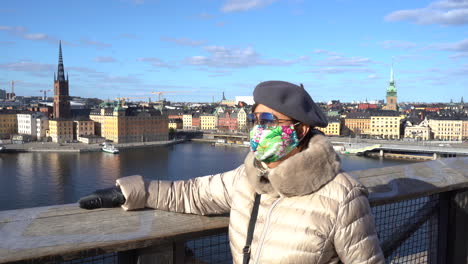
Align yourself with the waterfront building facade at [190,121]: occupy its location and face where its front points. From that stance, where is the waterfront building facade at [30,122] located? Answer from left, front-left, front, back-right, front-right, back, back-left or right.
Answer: front-right

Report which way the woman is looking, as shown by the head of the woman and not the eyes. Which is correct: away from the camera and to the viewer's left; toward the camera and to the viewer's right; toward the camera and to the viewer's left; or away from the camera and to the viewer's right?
toward the camera and to the viewer's left

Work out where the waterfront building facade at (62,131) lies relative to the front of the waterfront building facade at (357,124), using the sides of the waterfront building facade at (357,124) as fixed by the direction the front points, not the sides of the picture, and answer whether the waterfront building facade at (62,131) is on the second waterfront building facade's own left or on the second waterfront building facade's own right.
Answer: on the second waterfront building facade's own right

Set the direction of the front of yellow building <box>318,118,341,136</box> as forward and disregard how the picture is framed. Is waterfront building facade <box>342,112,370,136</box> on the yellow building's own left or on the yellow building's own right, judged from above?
on the yellow building's own left

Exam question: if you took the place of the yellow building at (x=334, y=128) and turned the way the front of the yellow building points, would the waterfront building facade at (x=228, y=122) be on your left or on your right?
on your right

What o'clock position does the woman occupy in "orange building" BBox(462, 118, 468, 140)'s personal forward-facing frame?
The woman is roughly at 12 o'clock from the orange building.

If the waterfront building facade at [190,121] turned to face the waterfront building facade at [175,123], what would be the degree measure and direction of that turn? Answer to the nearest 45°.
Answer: approximately 45° to its right

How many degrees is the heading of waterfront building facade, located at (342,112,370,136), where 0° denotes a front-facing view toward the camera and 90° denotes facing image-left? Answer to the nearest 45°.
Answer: approximately 0°

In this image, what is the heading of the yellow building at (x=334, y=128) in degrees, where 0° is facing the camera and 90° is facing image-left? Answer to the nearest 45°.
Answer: approximately 0°

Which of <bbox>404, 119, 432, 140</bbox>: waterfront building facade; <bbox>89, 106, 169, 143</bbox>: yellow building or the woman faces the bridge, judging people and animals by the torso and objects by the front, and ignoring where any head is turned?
the waterfront building facade

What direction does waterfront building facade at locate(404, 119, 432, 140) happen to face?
toward the camera

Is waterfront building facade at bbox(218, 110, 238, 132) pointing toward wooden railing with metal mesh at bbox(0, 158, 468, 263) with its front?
yes

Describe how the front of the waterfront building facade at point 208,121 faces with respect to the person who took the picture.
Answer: facing the viewer

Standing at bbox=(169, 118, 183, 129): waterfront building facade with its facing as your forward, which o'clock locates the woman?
The woman is roughly at 12 o'clock from the waterfront building facade.
